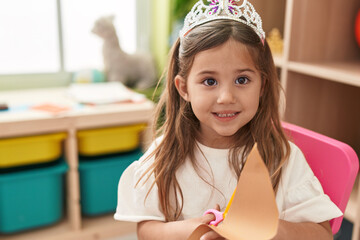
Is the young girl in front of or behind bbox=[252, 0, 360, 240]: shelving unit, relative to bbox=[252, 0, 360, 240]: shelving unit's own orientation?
in front

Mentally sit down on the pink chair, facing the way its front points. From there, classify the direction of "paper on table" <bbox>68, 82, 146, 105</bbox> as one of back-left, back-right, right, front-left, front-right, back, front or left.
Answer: right

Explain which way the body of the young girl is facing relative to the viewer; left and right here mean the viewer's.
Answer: facing the viewer

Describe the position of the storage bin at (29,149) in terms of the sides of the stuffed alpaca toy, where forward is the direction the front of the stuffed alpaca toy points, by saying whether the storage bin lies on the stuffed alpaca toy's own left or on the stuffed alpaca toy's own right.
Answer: on the stuffed alpaca toy's own left

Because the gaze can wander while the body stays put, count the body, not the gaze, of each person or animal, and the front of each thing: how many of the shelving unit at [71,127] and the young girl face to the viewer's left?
0

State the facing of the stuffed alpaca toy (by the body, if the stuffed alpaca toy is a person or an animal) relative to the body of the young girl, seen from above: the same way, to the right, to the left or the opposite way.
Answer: to the right

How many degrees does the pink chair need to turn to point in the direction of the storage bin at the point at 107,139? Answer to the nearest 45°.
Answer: approximately 90° to its right

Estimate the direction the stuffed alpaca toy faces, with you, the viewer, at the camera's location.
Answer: facing to the left of the viewer

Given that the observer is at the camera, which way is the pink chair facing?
facing the viewer and to the left of the viewer

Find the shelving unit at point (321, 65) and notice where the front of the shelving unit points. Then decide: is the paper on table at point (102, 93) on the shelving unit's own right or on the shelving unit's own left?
on the shelving unit's own right

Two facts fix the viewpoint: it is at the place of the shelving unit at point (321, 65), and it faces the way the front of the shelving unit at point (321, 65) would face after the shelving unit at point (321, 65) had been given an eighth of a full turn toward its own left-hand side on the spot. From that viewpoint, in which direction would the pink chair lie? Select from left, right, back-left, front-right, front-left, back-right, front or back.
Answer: front

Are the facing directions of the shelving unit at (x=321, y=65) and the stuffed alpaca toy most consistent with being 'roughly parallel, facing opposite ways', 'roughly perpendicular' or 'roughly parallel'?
roughly parallel

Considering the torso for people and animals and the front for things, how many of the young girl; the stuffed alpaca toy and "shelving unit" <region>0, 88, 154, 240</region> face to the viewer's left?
1

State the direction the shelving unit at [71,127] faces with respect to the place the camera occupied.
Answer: facing the viewer and to the right of the viewer
